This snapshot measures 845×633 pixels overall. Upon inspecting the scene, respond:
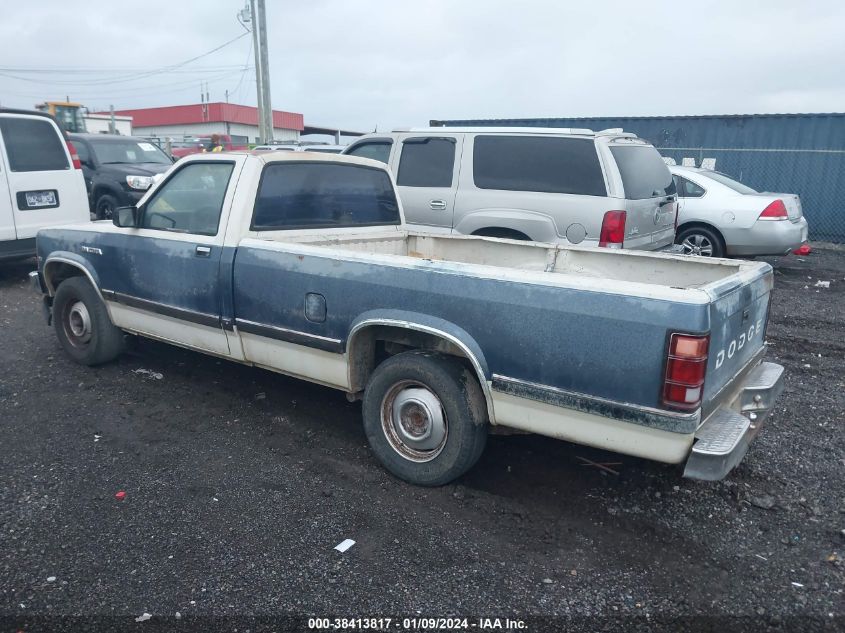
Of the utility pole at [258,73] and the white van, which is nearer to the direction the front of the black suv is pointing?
the white van

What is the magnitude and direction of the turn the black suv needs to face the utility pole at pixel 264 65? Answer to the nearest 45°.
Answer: approximately 90° to its left

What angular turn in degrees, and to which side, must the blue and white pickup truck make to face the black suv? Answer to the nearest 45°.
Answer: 0° — it already faces it

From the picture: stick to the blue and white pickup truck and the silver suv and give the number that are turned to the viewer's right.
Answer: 0

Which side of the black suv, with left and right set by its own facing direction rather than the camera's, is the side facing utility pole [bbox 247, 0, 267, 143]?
left

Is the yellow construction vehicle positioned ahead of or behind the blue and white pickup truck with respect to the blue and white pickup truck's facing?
ahead

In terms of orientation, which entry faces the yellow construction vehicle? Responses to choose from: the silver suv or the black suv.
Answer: the silver suv

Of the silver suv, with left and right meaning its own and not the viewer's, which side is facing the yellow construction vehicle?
front

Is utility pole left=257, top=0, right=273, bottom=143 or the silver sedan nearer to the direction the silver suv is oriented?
the utility pole

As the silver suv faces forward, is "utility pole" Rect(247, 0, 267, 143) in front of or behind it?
in front

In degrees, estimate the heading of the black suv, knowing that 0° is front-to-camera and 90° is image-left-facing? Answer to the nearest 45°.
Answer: approximately 315°

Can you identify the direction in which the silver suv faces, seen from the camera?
facing away from the viewer and to the left of the viewer

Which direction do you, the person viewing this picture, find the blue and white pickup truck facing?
facing away from the viewer and to the left of the viewer
